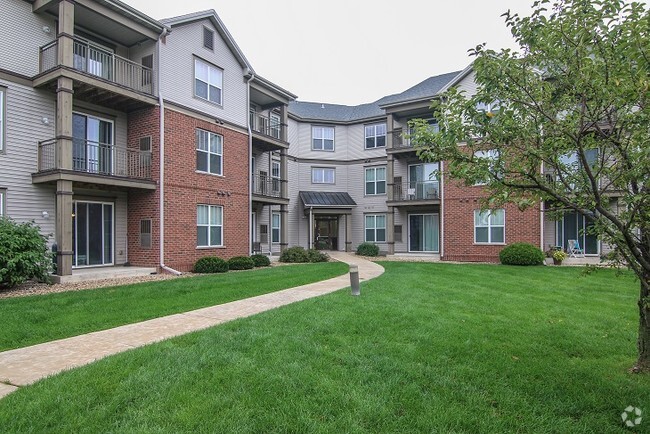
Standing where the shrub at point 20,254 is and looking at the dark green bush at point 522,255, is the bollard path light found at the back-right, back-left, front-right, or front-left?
front-right

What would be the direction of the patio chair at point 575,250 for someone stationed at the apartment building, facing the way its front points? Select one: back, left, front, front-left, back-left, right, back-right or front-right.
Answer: front-left

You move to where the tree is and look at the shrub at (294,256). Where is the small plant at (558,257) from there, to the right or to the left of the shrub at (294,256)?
right

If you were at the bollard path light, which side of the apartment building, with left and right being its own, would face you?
front

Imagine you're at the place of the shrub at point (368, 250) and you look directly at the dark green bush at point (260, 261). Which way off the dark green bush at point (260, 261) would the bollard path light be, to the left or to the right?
left

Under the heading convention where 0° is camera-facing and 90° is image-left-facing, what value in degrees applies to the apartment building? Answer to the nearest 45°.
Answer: approximately 315°

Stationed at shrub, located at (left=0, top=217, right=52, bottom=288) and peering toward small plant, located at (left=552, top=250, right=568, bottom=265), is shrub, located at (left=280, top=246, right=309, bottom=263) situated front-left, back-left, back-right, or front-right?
front-left

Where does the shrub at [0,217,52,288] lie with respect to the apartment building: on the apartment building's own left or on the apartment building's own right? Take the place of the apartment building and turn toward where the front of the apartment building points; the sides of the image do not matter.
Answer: on the apartment building's own right

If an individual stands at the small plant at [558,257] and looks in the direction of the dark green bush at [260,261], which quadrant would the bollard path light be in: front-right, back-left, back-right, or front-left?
front-left

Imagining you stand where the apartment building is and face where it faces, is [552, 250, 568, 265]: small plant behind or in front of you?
in front
